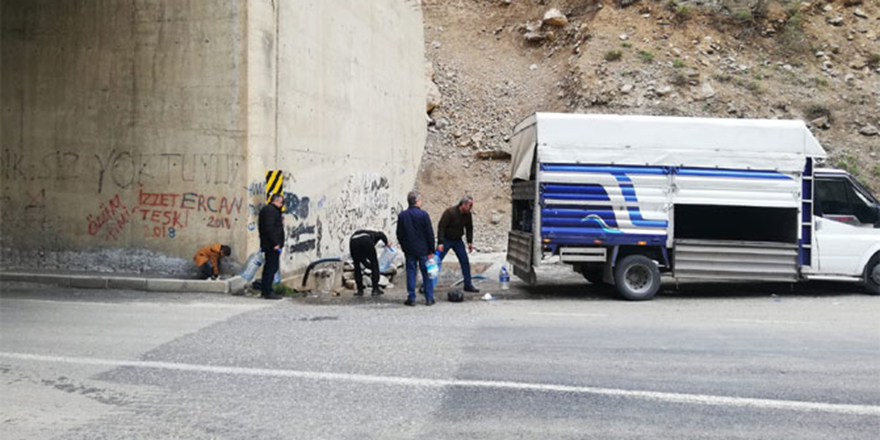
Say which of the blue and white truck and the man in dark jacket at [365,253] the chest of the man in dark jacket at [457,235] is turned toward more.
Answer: the blue and white truck

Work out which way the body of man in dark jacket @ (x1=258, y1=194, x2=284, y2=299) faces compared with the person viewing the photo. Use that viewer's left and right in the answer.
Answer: facing to the right of the viewer

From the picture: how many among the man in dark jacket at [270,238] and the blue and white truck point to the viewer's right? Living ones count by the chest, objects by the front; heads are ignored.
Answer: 2

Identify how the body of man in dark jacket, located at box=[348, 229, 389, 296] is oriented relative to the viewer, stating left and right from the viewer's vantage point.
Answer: facing away from the viewer and to the right of the viewer

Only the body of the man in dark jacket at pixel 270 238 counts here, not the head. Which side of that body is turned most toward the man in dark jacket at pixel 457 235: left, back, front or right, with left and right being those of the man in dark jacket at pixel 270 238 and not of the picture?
front

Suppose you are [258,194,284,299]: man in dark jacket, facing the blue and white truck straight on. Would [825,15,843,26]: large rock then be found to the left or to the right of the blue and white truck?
left

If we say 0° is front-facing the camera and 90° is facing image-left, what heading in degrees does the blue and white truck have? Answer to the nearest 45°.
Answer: approximately 270°

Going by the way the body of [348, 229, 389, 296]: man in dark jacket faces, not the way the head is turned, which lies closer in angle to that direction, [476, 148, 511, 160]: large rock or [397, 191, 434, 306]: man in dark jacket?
the large rock

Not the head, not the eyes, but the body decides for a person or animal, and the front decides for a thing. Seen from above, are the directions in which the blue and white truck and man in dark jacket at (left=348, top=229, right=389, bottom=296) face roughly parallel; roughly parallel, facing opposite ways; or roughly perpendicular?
roughly perpendicular
